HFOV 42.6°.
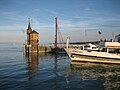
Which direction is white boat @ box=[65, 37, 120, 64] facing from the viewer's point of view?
to the viewer's left
